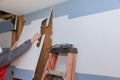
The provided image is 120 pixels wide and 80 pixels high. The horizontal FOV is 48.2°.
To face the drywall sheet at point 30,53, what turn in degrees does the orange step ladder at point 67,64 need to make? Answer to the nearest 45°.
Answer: approximately 90° to its right

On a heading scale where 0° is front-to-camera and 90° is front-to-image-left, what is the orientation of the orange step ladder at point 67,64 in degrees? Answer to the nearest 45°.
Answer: approximately 45°
